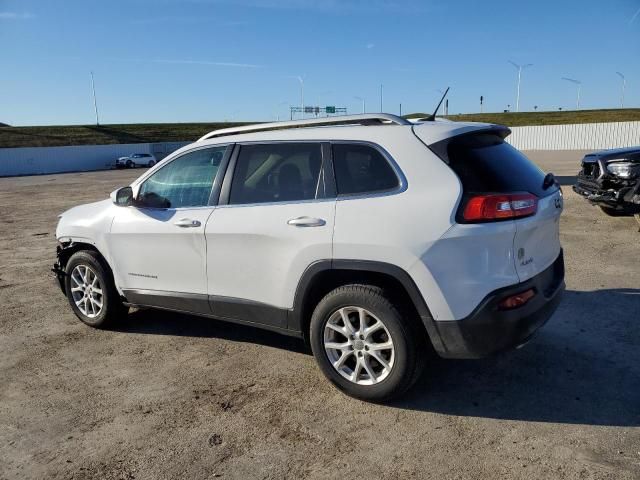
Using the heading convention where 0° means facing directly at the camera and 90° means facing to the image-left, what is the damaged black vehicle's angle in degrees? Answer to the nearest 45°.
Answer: approximately 45°

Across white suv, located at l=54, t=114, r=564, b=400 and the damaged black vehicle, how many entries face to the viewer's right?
0

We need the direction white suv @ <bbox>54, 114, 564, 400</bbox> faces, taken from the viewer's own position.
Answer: facing away from the viewer and to the left of the viewer

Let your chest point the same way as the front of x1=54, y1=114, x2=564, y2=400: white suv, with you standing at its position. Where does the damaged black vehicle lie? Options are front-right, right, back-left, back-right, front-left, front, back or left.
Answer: right

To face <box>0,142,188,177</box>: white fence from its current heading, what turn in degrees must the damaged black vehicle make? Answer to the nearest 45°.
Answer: approximately 90° to its right

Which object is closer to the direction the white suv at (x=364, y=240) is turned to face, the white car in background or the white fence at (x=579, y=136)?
the white car in background

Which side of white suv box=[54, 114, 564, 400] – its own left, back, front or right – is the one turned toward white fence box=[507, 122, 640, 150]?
right

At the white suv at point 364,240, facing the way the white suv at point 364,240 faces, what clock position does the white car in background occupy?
The white car in background is roughly at 1 o'clock from the white suv.

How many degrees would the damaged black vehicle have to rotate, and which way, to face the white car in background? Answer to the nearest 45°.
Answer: approximately 90° to its right

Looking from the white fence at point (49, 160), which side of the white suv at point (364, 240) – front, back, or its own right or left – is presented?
front

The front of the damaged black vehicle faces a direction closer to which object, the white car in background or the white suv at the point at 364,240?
the white suv

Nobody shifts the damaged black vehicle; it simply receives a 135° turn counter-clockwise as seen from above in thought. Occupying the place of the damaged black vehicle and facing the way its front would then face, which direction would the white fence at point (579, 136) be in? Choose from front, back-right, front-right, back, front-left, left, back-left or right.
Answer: left

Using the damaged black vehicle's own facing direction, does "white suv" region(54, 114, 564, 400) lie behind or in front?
in front
